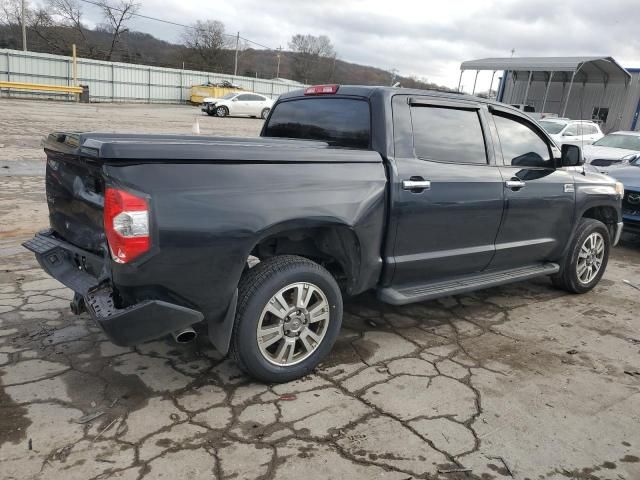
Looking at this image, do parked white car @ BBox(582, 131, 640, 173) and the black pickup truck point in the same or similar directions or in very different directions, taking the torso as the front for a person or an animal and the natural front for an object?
very different directions

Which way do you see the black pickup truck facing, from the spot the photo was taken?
facing away from the viewer and to the right of the viewer

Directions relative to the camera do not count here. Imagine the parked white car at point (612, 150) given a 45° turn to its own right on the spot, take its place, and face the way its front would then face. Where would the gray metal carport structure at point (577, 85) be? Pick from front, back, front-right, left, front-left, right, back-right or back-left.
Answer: right

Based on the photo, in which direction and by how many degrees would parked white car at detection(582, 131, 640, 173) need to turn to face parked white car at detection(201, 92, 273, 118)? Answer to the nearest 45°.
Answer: approximately 90° to its right

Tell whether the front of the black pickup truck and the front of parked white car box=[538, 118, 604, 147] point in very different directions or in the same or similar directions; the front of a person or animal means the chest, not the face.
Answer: very different directions

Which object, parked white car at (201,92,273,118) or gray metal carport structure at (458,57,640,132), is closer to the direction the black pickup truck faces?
the gray metal carport structure

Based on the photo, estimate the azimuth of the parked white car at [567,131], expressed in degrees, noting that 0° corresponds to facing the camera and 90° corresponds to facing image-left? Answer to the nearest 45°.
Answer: approximately 45°

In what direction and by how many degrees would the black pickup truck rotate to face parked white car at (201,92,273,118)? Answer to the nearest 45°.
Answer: approximately 45° to its left
